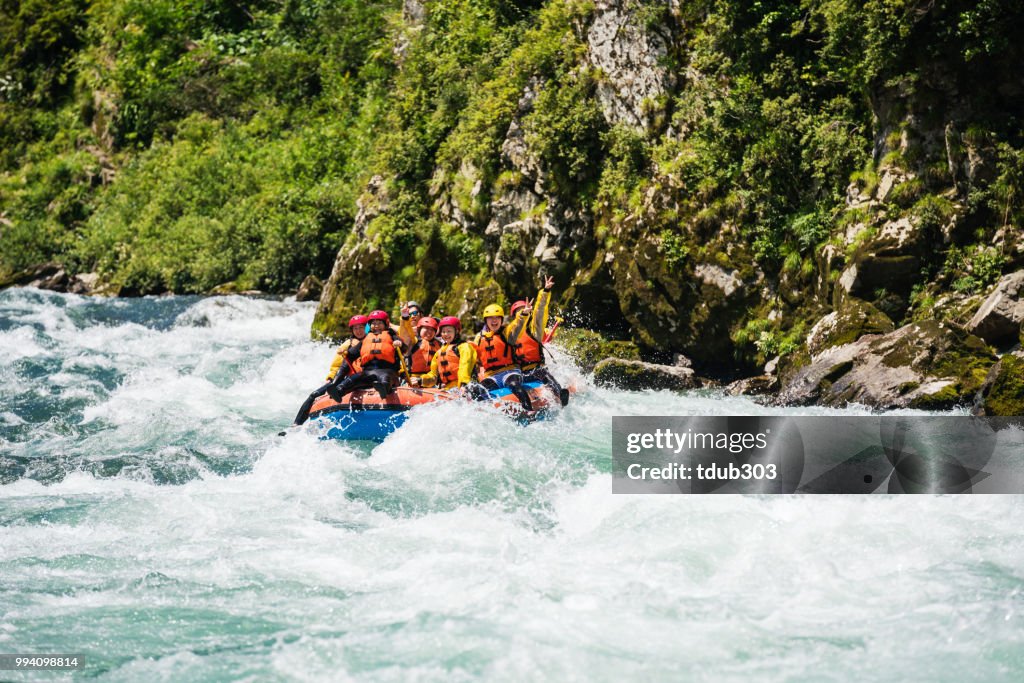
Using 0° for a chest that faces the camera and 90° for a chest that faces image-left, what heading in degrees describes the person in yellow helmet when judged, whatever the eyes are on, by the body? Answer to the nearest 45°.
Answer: approximately 0°

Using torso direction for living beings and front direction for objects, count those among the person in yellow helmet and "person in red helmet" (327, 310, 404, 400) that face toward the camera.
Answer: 2

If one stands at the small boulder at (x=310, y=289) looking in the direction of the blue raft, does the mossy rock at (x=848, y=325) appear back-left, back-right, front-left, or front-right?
front-left

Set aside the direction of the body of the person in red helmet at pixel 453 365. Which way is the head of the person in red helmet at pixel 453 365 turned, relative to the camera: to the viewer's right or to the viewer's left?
to the viewer's left

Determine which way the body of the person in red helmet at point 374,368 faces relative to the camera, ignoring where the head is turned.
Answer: toward the camera

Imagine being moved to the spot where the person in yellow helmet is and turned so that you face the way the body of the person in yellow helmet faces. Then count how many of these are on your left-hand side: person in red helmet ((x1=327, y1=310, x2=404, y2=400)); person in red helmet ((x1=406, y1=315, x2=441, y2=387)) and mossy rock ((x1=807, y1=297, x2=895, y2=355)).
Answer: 1

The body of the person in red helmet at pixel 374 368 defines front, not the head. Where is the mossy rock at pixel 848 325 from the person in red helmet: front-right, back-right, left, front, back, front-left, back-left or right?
left

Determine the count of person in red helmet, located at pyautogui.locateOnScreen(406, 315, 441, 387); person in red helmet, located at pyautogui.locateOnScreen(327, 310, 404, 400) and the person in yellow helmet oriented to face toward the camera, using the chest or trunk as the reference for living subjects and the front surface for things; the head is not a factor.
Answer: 3

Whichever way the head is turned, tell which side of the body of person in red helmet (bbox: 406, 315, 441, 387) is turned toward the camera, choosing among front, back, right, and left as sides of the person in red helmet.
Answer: front

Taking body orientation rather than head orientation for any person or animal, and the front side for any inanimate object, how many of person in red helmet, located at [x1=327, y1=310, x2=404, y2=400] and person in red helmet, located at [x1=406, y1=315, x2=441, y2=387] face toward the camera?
2
